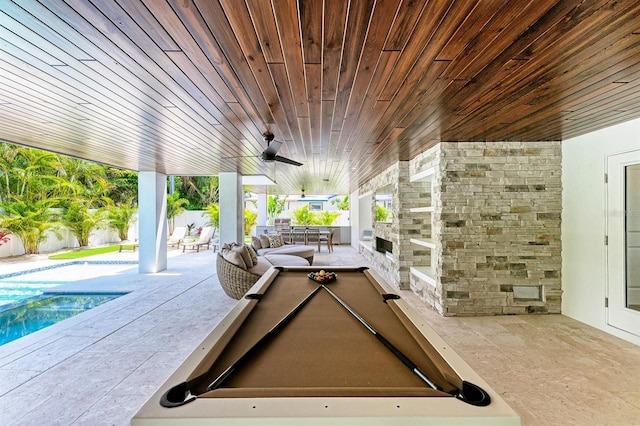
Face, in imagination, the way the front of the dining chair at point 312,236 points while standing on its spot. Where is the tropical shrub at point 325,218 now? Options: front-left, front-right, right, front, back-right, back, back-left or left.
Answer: front

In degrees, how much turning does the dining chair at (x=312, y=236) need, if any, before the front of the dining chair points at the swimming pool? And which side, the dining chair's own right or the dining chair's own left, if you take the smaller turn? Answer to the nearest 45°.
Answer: approximately 135° to the dining chair's own left

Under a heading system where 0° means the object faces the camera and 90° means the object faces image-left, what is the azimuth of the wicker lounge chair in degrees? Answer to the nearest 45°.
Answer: approximately 225°

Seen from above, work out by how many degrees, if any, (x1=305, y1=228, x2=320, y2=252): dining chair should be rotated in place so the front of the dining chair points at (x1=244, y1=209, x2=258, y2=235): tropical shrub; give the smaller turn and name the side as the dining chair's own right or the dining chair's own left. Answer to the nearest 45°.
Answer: approximately 45° to the dining chair's own left

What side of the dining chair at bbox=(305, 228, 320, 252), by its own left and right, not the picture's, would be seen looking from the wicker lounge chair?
back

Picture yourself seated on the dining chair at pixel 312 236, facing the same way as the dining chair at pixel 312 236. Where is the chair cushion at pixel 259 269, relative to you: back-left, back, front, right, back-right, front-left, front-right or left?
back

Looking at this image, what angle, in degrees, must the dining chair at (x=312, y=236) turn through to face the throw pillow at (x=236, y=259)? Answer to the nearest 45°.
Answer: approximately 180°

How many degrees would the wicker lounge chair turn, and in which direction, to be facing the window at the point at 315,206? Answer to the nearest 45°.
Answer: approximately 45° to its left

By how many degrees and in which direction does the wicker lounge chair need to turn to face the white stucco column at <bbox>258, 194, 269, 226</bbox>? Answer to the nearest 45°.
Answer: approximately 45° to its left

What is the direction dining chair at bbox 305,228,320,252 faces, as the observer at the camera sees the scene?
facing away from the viewer

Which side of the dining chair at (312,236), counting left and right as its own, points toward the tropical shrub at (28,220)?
left

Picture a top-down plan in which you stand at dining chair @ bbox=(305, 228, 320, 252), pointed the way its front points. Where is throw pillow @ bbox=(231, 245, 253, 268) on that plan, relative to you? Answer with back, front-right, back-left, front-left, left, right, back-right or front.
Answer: back
